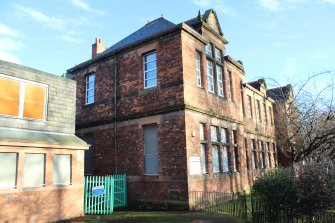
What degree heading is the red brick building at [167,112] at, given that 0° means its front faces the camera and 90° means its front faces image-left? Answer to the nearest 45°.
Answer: approximately 315°

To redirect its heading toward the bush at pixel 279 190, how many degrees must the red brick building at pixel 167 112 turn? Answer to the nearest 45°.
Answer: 0° — it already faces it

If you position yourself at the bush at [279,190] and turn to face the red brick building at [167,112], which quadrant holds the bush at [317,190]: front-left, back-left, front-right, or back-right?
back-right

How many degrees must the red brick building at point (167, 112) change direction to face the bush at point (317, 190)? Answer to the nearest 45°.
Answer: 0° — it already faces it
